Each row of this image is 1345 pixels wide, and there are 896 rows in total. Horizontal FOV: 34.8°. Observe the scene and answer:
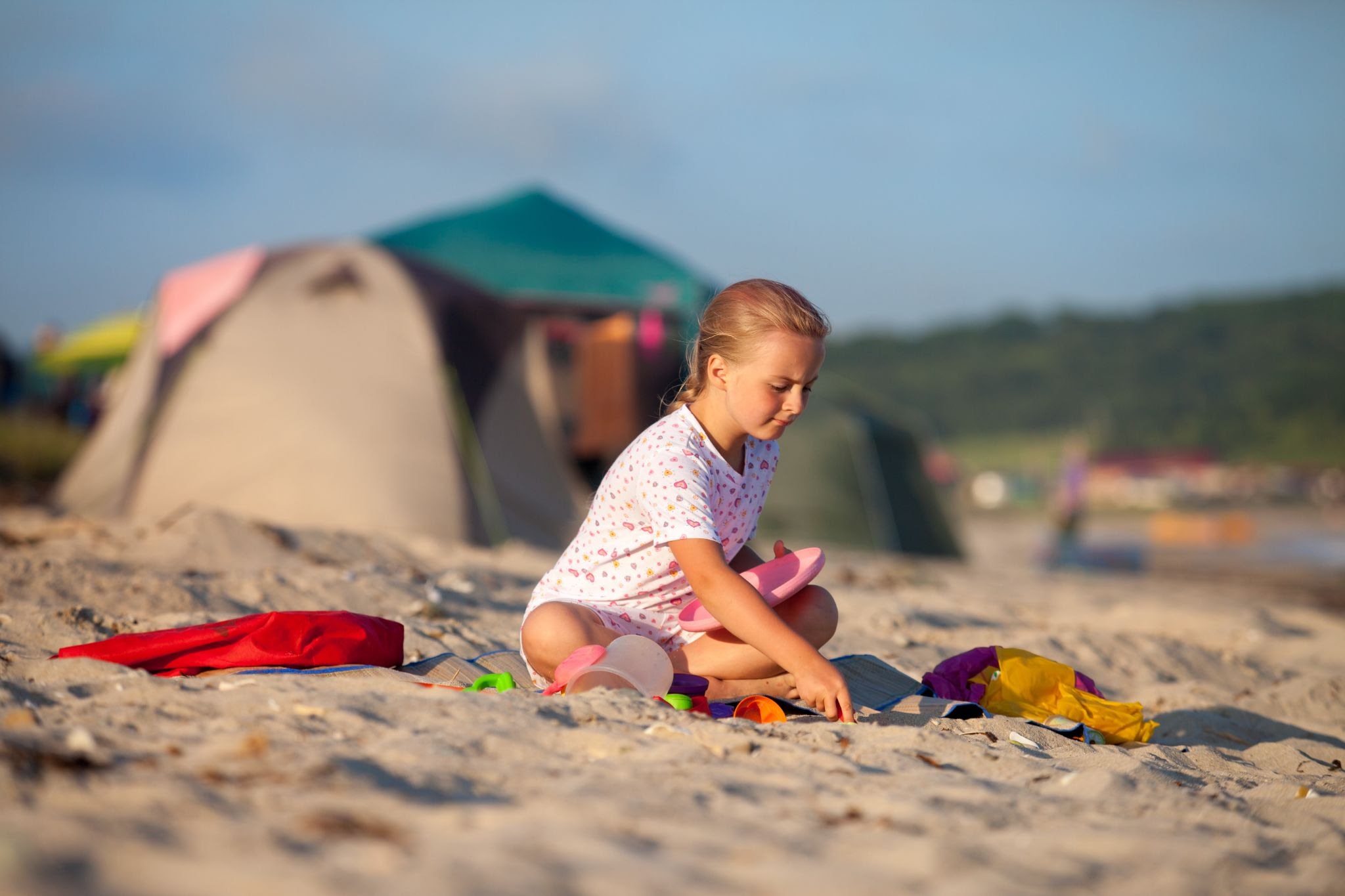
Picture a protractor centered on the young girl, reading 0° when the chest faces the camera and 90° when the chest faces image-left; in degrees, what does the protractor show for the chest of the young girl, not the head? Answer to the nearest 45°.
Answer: approximately 315°

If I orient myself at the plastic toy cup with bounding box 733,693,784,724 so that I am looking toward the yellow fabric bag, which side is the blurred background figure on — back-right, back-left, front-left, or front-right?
front-left

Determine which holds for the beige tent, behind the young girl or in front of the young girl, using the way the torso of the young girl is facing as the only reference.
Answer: behind

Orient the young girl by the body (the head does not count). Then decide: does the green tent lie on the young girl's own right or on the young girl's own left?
on the young girl's own left

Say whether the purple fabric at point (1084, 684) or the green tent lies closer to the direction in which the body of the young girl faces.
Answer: the purple fabric

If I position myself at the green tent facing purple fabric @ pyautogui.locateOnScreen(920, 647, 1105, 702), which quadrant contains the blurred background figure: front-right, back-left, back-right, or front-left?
back-left

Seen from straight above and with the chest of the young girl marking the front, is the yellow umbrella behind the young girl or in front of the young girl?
behind

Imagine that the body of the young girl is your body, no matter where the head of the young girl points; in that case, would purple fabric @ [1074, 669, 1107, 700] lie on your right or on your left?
on your left

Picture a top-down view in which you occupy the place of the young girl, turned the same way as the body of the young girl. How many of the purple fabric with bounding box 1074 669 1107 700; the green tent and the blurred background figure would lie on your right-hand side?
0
